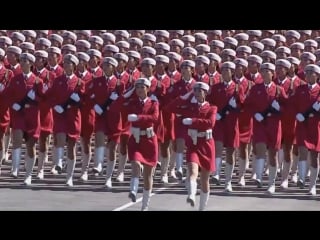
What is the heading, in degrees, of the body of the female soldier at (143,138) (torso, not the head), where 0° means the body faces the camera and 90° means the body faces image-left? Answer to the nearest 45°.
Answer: approximately 0°

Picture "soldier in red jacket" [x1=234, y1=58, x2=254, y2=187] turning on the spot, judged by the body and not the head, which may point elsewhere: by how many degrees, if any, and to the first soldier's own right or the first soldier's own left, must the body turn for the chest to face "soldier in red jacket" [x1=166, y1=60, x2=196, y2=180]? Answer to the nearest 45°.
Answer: approximately 45° to the first soldier's own right

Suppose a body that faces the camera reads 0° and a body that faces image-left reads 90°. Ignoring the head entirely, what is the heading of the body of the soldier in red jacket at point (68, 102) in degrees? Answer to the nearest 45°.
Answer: approximately 0°

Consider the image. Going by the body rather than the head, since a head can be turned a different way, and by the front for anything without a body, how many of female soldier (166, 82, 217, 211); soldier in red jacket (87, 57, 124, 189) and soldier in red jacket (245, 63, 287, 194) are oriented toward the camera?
3

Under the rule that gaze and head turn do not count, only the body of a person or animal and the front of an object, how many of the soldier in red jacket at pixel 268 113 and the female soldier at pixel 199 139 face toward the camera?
2
